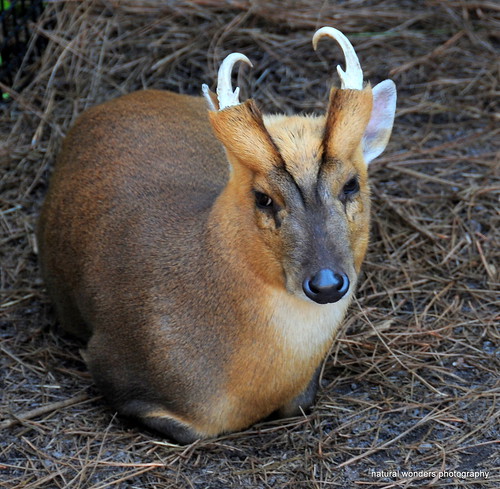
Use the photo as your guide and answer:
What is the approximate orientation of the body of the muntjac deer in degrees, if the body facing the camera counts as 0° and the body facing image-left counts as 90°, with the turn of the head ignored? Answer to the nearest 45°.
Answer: approximately 315°
